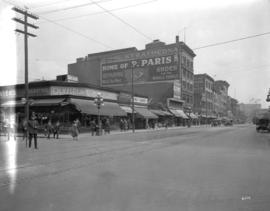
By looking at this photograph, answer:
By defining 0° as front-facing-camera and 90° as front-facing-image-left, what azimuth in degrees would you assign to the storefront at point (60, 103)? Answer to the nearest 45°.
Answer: approximately 315°
